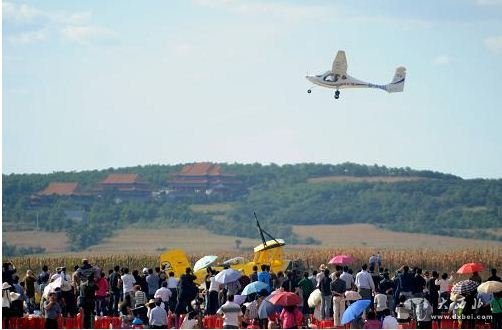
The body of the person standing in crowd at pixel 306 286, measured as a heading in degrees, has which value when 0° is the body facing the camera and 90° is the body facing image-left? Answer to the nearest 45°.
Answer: approximately 180°

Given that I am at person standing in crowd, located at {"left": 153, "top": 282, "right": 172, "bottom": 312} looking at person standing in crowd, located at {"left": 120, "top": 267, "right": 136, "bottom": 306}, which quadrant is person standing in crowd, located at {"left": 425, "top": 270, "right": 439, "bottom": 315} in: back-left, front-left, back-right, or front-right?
back-right

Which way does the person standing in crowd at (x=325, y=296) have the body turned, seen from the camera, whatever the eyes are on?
away from the camera

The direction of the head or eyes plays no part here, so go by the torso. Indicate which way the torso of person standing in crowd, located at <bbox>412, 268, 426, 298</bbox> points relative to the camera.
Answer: away from the camera

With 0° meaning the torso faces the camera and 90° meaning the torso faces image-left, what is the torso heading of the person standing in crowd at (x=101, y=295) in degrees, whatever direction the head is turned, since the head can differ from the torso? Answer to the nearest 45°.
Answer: approximately 180°

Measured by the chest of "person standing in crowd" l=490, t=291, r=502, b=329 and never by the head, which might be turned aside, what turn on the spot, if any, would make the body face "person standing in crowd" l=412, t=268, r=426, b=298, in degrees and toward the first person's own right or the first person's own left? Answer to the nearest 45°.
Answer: approximately 45° to the first person's own left

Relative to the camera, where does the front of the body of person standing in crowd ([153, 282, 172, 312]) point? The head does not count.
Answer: away from the camera

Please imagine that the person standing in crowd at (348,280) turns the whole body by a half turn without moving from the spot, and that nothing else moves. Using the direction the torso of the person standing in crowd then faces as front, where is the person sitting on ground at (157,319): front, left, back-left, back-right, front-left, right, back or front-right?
front-right

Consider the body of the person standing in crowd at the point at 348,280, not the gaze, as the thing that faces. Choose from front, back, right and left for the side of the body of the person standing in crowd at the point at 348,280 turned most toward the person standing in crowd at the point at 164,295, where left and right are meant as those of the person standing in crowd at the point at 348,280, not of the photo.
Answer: left

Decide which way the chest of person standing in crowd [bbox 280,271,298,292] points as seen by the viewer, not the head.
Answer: away from the camera

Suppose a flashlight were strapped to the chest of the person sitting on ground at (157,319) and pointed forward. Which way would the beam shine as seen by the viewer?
away from the camera

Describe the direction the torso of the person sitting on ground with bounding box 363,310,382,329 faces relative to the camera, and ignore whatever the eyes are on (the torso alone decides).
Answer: away from the camera

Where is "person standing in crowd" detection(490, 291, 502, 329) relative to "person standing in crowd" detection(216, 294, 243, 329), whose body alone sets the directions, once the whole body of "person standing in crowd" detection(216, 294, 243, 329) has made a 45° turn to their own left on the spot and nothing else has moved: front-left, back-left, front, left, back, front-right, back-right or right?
back-right
